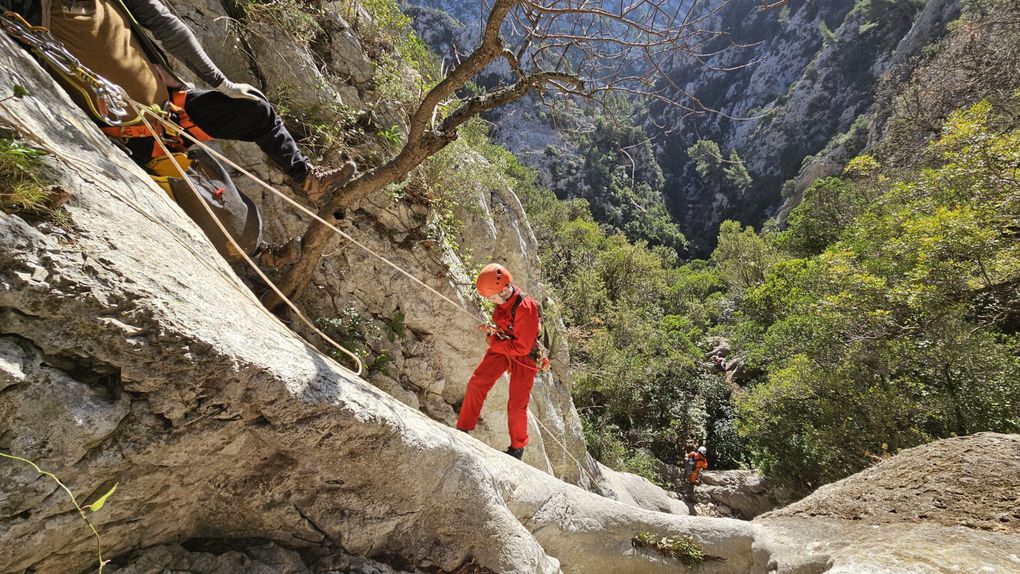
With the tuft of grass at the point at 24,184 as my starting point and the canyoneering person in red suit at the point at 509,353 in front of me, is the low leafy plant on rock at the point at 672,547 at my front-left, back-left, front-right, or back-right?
front-right

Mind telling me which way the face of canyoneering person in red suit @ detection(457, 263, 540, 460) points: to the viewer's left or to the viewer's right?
to the viewer's left

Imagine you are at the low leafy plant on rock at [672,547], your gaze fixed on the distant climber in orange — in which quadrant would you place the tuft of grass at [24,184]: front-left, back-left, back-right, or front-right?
back-left

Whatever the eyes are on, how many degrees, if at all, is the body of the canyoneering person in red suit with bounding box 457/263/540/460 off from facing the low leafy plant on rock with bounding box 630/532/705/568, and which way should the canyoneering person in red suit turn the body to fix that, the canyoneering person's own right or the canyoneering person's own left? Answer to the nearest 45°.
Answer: approximately 135° to the canyoneering person's own left

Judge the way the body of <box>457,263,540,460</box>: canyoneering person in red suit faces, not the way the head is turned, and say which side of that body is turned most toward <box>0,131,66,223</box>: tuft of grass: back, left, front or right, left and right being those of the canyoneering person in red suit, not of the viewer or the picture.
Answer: front

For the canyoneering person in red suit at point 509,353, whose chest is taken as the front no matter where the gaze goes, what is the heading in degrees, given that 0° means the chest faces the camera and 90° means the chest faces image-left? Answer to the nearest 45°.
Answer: approximately 45°

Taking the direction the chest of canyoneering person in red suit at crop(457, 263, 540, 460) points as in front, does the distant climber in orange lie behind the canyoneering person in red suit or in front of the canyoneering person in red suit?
behind
